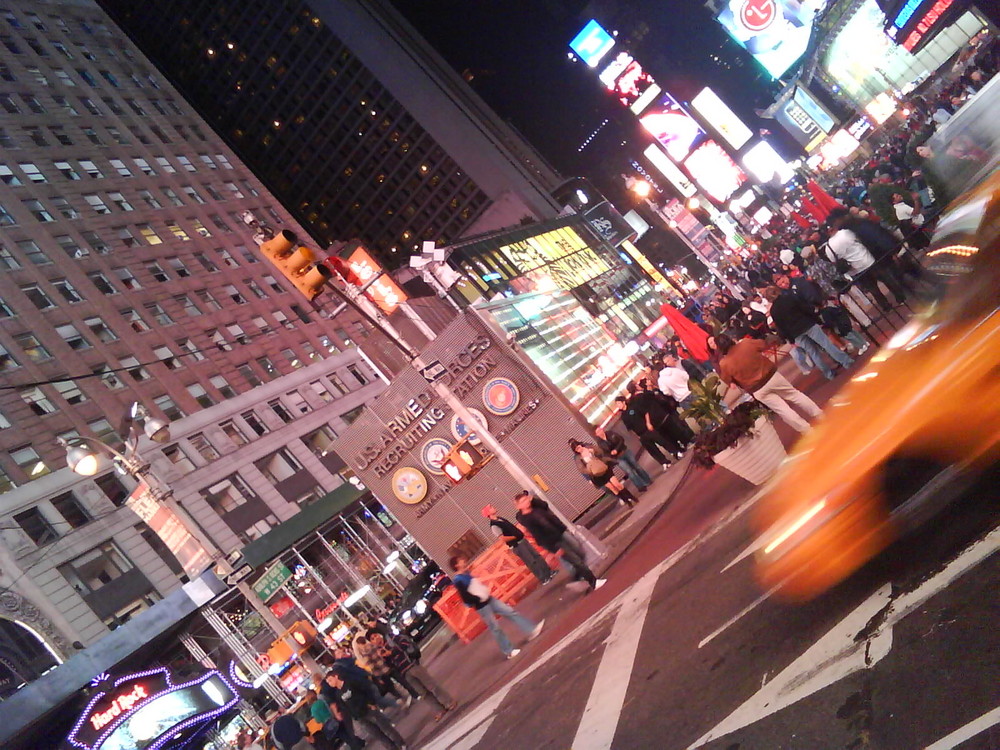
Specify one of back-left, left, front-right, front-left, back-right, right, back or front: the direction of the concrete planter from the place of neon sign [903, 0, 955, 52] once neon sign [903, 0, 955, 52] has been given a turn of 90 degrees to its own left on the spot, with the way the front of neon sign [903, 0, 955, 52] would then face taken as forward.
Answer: front-right

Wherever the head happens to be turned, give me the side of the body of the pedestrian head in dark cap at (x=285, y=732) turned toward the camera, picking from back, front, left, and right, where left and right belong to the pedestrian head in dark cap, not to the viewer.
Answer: back

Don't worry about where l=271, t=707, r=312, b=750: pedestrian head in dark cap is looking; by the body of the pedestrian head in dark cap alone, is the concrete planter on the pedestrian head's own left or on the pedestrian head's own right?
on the pedestrian head's own right

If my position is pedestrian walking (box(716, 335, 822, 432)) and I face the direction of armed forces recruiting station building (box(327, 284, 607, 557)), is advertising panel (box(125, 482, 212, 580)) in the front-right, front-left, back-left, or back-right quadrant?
front-left

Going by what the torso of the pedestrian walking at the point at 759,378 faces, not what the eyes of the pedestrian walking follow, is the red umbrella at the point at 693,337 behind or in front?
in front

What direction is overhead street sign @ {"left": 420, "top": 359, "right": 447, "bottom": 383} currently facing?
toward the camera

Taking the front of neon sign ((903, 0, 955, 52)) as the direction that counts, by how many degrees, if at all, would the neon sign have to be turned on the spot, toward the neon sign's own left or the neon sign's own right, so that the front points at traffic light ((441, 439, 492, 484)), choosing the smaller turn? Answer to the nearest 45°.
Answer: approximately 45° to the neon sign's own left

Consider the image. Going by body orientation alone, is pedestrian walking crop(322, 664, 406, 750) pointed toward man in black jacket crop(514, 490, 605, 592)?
no

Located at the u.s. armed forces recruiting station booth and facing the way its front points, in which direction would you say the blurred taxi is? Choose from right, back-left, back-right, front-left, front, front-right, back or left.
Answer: front

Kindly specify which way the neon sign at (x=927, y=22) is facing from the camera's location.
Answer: facing the viewer and to the left of the viewer

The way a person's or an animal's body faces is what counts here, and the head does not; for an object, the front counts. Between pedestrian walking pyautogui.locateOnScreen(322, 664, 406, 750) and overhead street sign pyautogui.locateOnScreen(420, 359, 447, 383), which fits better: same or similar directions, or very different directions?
same or similar directions

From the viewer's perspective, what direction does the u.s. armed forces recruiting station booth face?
toward the camera
